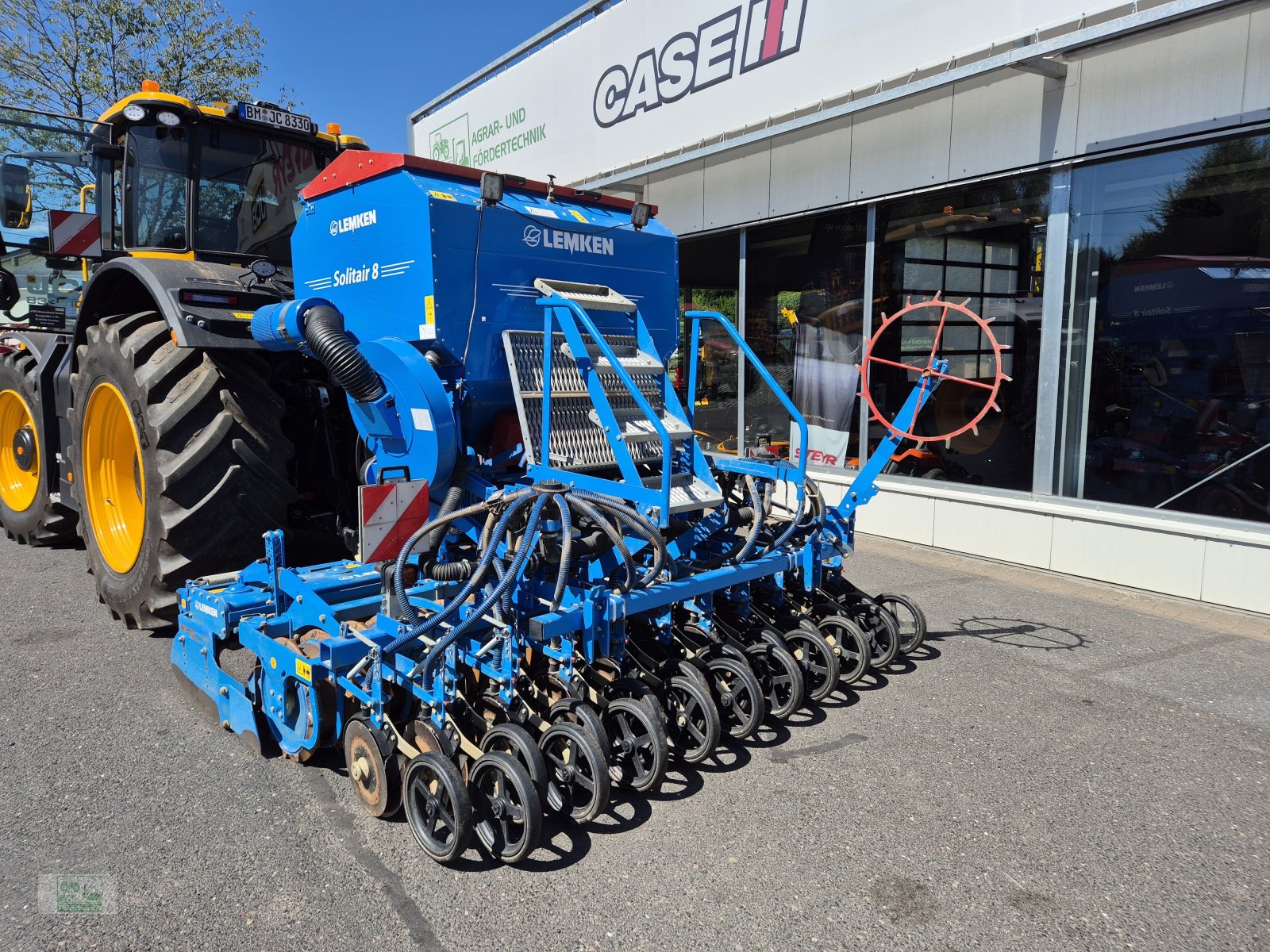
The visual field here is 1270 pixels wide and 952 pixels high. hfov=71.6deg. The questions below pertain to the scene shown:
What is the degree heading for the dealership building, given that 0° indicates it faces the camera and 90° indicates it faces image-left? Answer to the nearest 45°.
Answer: approximately 45°

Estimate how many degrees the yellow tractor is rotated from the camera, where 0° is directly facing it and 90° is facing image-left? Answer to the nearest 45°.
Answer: approximately 135°

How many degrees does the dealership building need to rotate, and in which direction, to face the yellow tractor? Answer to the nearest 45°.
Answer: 0° — it already faces it

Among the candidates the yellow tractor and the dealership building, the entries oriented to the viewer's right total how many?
0
